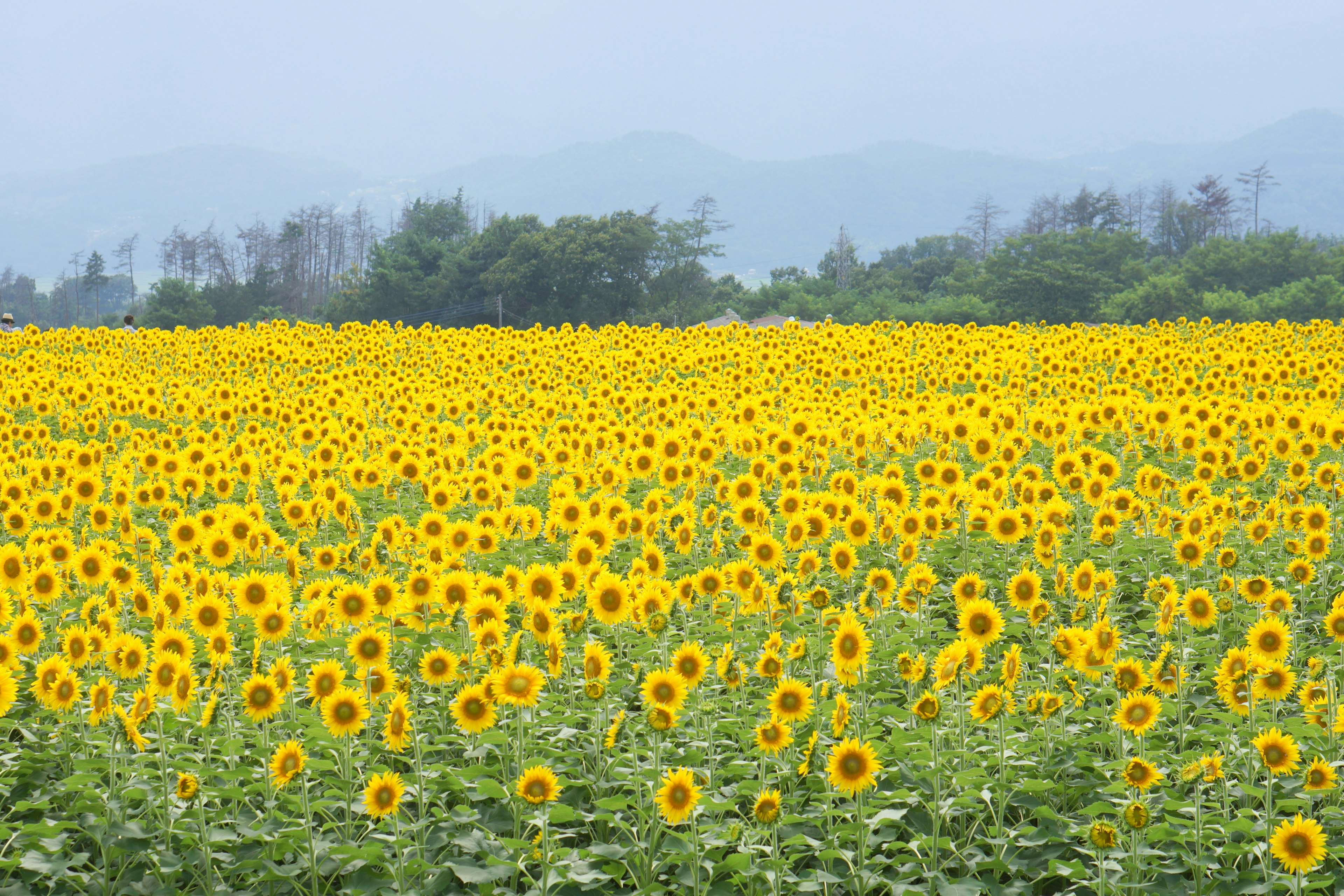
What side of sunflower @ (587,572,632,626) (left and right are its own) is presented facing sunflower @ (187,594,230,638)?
right

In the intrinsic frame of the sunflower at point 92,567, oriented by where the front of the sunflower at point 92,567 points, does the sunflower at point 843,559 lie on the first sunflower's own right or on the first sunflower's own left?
on the first sunflower's own left

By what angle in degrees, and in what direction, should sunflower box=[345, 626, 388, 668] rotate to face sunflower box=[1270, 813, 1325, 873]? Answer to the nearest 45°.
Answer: approximately 45° to its left

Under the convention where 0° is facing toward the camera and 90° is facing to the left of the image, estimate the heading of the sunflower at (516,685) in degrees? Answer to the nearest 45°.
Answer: approximately 0°

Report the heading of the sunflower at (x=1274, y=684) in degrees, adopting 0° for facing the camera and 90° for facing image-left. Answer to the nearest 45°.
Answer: approximately 0°

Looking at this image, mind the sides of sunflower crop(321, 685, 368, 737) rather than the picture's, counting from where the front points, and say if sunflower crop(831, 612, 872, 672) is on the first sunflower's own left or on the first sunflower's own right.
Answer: on the first sunflower's own left

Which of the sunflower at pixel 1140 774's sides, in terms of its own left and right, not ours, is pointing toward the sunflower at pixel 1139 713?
back
